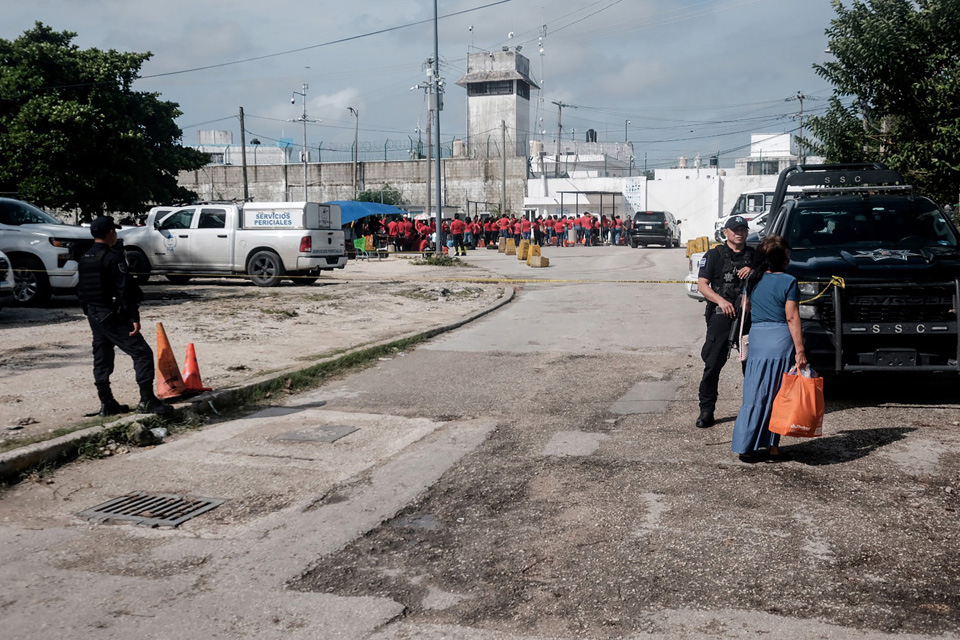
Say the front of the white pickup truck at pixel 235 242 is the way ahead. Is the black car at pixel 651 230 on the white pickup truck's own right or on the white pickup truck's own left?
on the white pickup truck's own right

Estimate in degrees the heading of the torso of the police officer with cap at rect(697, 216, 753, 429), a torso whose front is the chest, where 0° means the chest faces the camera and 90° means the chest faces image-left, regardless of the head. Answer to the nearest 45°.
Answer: approximately 315°

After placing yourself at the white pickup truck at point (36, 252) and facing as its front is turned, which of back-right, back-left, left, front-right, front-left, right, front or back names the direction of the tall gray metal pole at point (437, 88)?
left

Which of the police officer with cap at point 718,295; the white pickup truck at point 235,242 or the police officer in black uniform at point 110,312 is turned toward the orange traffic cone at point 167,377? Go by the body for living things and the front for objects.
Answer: the police officer in black uniform

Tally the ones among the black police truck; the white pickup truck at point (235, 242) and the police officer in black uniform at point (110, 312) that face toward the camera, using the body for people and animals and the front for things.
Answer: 1

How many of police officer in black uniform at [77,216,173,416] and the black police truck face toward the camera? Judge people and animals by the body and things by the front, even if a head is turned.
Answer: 1

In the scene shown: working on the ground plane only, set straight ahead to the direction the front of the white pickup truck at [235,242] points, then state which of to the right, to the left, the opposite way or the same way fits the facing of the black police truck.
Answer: to the left

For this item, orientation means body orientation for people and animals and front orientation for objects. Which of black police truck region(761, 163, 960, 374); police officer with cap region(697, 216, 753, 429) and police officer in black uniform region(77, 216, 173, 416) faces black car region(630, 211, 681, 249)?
the police officer in black uniform

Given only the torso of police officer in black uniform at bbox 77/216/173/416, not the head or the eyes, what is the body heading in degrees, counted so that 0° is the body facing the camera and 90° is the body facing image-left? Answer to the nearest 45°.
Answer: approximately 225°

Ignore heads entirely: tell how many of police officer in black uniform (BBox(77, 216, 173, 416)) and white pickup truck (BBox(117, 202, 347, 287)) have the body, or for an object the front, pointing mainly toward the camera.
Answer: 0

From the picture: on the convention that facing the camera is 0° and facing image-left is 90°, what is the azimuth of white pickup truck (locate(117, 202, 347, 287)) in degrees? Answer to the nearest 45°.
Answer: approximately 135°

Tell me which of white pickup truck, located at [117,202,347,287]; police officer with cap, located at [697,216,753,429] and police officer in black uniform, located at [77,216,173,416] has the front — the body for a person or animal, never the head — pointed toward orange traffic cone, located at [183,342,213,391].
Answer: the police officer in black uniform
